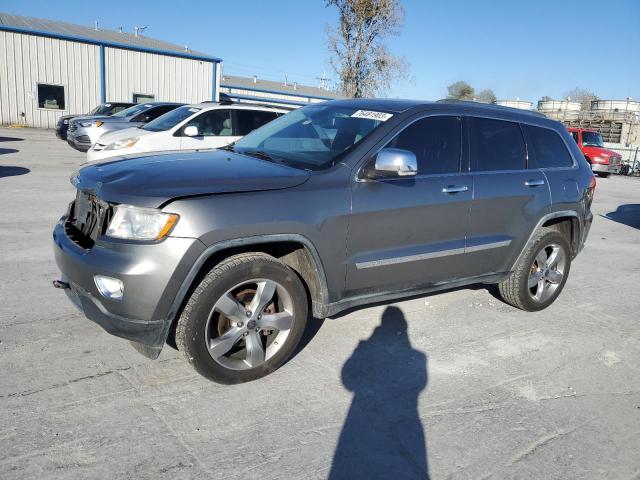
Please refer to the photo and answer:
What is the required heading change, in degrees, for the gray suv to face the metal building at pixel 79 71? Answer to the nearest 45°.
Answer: approximately 90° to its right

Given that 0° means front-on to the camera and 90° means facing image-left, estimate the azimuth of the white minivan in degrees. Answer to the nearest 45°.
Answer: approximately 45°
